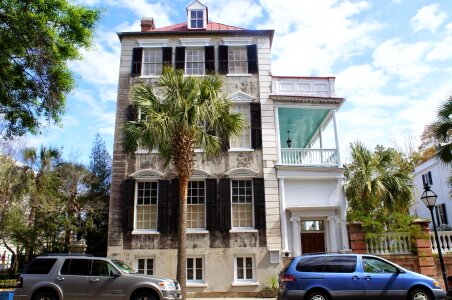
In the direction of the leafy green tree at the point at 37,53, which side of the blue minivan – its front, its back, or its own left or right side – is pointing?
back

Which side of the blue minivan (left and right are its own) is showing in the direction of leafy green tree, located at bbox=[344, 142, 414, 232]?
left

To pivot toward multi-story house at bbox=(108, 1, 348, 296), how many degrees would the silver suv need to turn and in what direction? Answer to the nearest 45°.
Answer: approximately 45° to its left

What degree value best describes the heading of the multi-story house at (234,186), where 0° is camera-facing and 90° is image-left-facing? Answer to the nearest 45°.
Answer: approximately 0°

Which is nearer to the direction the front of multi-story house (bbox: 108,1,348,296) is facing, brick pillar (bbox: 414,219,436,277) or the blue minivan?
the blue minivan

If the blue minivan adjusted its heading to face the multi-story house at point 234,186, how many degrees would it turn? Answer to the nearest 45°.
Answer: approximately 135° to its left

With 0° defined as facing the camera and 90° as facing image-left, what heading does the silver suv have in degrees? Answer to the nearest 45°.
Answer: approximately 270°

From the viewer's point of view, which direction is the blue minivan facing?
to the viewer's right

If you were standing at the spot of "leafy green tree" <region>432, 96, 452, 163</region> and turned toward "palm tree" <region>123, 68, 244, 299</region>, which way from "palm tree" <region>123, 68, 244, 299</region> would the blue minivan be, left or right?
left

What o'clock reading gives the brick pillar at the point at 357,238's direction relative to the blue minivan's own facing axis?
The brick pillar is roughly at 9 o'clock from the blue minivan.

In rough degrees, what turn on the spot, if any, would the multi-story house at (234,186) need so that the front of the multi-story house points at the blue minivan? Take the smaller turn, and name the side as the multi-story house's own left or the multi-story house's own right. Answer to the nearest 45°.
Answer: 0° — it already faces it

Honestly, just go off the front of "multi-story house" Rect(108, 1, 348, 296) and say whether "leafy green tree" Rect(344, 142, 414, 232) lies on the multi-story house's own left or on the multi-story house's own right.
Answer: on the multi-story house's own left

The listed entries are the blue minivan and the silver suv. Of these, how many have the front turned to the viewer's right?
2

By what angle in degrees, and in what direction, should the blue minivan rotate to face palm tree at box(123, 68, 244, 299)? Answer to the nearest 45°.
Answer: approximately 180°
